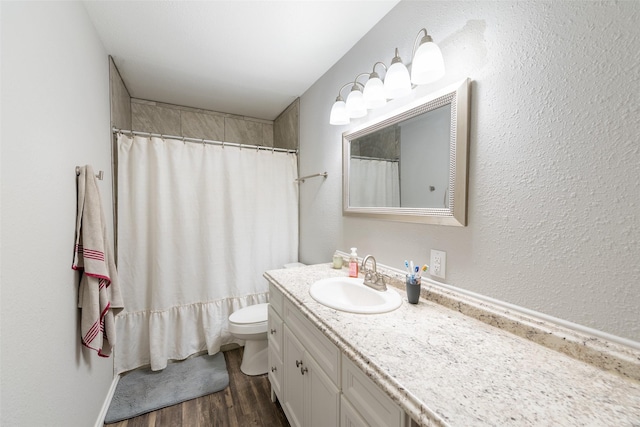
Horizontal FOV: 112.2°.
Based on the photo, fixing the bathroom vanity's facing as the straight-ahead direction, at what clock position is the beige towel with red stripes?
The beige towel with red stripes is roughly at 1 o'clock from the bathroom vanity.

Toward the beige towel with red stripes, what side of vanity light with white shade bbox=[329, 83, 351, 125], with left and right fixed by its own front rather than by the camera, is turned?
front

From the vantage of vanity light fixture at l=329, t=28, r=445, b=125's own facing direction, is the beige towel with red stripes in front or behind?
in front

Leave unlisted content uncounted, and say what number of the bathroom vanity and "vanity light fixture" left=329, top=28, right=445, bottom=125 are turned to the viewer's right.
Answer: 0

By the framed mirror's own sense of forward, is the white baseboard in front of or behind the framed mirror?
in front

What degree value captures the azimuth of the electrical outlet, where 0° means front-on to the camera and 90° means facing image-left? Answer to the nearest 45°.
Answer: approximately 45°

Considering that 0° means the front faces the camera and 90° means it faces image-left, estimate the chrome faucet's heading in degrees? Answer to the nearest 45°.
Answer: approximately 45°
